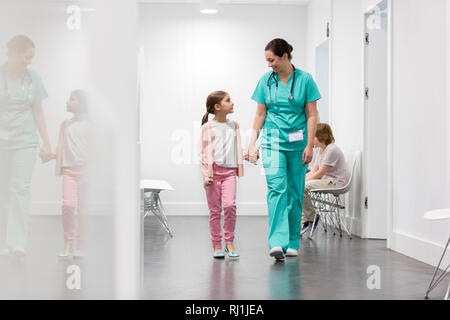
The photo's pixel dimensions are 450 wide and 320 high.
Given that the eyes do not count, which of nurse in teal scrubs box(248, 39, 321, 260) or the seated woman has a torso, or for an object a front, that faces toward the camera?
the nurse in teal scrubs

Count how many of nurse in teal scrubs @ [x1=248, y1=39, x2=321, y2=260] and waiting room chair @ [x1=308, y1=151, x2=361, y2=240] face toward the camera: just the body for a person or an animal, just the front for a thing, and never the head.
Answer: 1

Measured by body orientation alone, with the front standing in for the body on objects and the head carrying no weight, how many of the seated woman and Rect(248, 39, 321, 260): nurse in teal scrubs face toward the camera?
1

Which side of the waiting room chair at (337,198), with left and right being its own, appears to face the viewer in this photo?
left

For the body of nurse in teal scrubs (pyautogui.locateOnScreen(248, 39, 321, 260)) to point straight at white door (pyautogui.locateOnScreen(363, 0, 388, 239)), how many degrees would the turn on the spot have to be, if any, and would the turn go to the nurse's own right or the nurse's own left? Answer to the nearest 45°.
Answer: approximately 135° to the nurse's own left

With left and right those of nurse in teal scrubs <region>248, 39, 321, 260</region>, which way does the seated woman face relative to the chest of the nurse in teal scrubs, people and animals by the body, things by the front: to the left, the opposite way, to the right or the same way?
to the right

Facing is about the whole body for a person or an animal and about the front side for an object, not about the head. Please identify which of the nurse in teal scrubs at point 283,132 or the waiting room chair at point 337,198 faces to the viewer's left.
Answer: the waiting room chair

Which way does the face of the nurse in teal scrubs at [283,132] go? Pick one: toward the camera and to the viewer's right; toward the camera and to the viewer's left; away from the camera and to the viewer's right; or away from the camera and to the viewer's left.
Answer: toward the camera and to the viewer's left

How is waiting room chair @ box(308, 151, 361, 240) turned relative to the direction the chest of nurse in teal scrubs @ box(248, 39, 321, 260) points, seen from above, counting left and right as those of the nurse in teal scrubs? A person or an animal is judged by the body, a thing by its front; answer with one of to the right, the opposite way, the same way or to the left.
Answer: to the right

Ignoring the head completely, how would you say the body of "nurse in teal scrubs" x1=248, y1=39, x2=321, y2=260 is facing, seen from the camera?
toward the camera

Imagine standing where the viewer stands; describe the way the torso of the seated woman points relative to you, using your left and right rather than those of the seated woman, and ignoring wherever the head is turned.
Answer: facing to the left of the viewer

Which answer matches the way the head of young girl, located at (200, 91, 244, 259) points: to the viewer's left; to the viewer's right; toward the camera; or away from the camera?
to the viewer's right

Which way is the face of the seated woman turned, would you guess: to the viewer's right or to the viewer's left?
to the viewer's left

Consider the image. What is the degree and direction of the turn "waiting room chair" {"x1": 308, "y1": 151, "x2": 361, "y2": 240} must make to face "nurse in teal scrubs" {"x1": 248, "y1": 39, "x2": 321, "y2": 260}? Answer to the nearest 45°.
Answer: approximately 90° to its left
